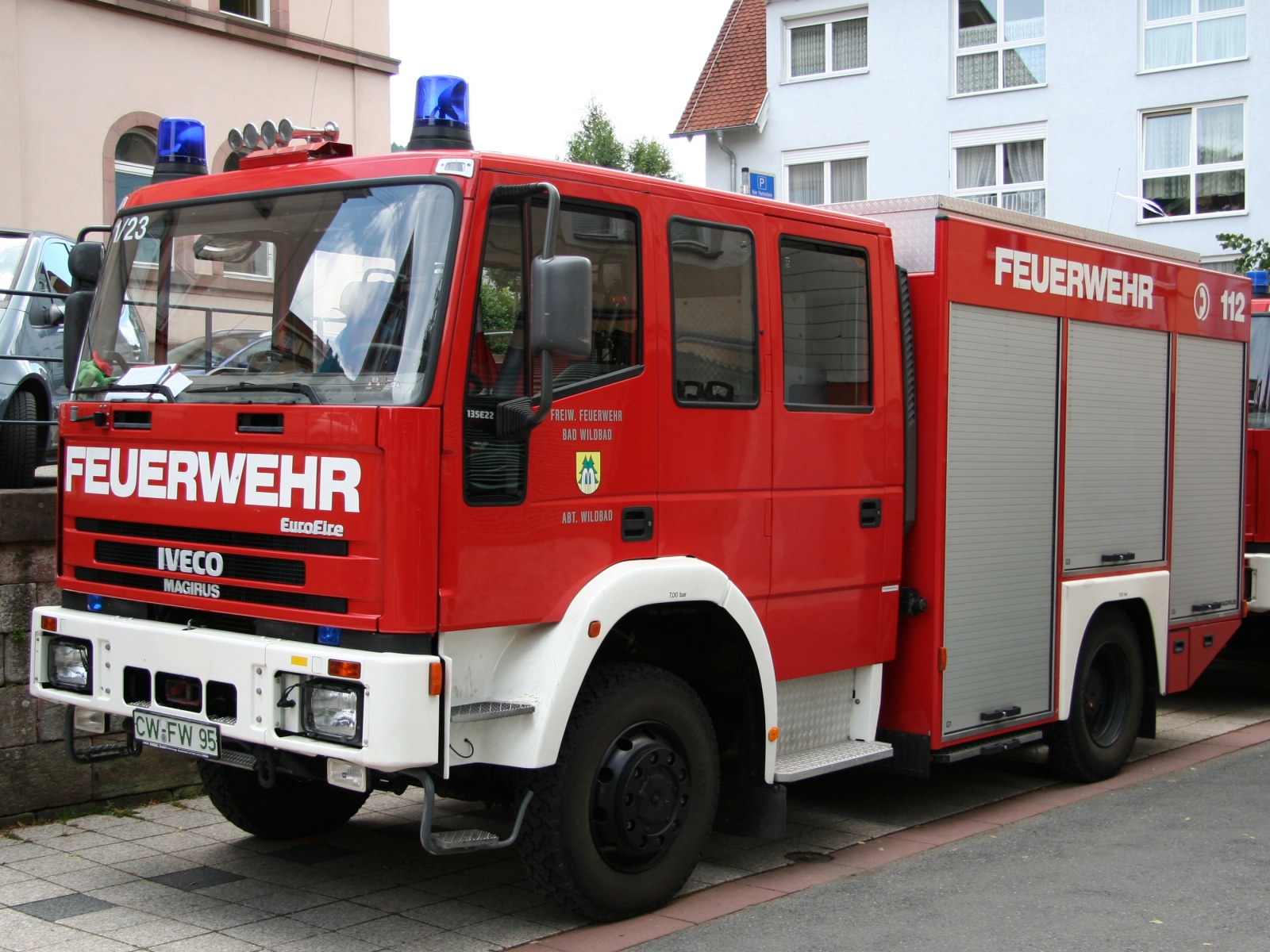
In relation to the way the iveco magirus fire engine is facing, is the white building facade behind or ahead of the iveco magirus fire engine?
behind

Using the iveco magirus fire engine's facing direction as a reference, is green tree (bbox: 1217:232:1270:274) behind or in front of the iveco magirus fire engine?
behind

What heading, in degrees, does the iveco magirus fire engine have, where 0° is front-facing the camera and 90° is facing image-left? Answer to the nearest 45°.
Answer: approximately 45°

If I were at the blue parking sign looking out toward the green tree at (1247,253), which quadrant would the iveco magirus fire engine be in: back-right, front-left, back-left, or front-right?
back-right

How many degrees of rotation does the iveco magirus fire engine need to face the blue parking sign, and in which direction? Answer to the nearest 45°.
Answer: approximately 135° to its right
